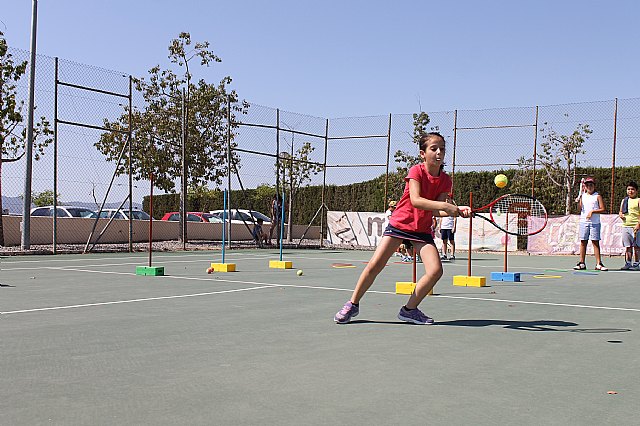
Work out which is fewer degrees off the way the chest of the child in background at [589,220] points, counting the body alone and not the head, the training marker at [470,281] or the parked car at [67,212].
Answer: the training marker

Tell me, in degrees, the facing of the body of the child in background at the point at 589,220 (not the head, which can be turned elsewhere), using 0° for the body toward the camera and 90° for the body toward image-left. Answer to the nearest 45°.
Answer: approximately 0°

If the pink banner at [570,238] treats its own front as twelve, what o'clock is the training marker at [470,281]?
The training marker is roughly at 12 o'clock from the pink banner.

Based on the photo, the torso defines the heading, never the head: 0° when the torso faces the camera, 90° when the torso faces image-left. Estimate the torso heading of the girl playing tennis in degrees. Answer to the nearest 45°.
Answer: approximately 315°

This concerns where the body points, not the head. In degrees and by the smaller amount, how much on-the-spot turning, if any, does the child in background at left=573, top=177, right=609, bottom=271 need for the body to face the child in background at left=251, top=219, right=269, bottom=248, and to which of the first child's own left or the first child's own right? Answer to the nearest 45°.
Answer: approximately 135° to the first child's own right

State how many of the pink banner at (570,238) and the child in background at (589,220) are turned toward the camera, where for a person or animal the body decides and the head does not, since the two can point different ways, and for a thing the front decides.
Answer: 2
